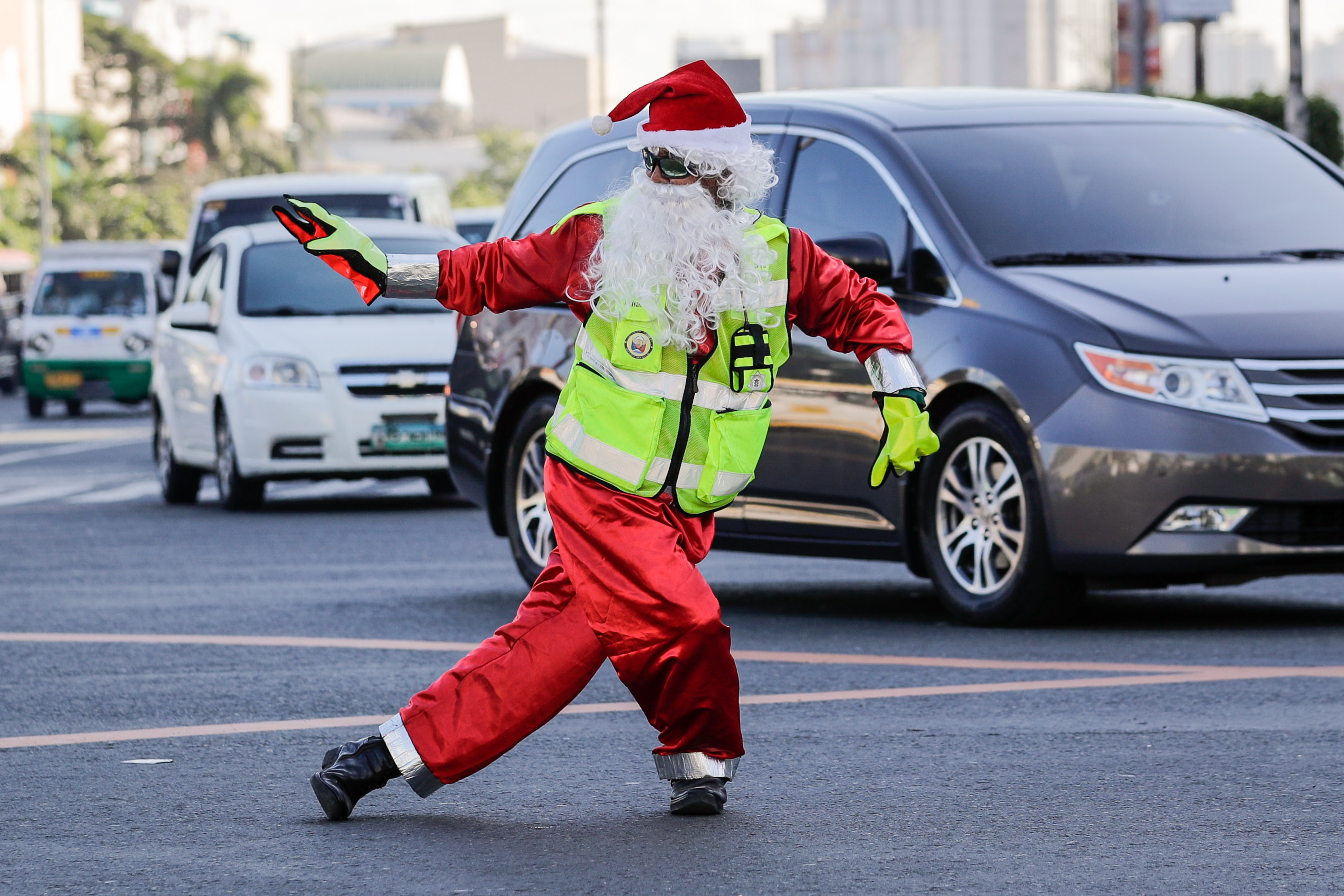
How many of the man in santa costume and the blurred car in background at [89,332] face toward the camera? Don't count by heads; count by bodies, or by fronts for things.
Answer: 2

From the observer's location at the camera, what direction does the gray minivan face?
facing the viewer and to the right of the viewer

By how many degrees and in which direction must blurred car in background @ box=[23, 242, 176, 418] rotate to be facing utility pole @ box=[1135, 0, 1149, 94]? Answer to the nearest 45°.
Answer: approximately 90° to its left

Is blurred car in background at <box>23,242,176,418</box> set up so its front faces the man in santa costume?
yes

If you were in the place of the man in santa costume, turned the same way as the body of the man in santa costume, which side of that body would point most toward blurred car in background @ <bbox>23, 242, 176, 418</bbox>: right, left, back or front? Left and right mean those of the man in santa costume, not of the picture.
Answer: back

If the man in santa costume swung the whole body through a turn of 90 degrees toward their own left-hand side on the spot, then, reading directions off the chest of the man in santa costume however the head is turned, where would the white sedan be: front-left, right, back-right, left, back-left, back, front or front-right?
left

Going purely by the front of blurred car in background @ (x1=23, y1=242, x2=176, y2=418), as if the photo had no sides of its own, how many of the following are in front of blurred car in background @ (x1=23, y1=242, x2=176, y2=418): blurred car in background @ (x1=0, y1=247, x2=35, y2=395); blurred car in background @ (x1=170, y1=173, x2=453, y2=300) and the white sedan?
2

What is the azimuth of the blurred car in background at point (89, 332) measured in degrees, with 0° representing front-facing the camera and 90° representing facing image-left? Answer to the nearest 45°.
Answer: approximately 0°

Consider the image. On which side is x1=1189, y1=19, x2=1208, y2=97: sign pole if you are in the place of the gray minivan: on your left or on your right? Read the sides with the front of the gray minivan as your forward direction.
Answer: on your left

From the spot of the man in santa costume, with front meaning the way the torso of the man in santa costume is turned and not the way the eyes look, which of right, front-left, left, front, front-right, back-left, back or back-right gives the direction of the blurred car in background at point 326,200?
back
